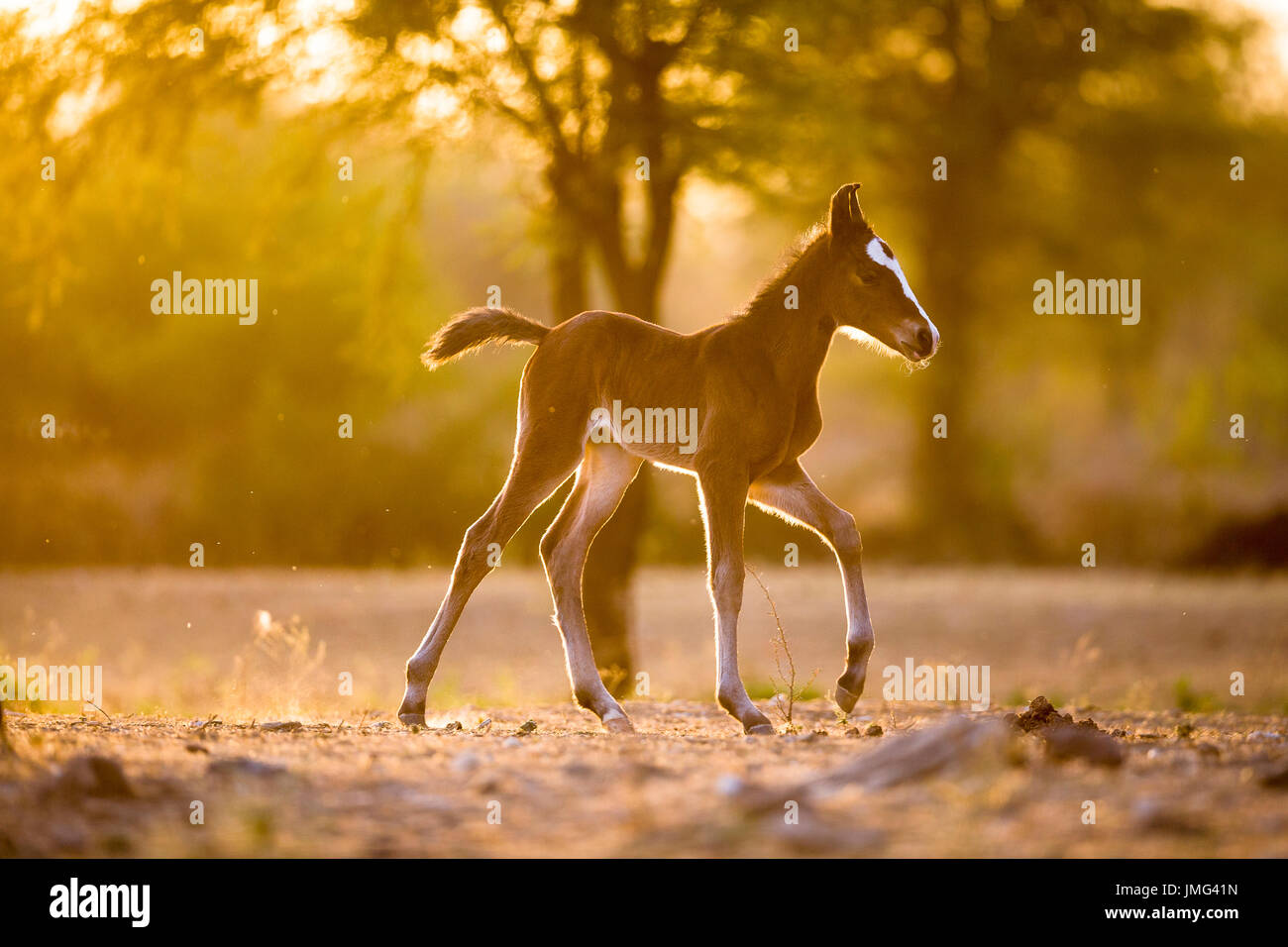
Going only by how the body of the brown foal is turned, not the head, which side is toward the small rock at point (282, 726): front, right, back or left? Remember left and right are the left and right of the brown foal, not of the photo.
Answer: back

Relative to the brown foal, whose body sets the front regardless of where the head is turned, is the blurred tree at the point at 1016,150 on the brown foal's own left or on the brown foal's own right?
on the brown foal's own left

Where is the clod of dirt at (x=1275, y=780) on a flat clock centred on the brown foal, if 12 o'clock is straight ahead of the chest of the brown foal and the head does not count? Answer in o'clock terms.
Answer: The clod of dirt is roughly at 2 o'clock from the brown foal.

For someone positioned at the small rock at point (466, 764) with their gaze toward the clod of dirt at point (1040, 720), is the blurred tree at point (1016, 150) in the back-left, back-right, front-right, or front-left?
front-left

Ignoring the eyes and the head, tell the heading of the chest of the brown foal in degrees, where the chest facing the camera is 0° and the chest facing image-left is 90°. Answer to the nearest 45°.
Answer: approximately 270°

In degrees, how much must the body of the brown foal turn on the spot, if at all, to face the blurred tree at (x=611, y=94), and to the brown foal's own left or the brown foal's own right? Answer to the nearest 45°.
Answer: approximately 90° to the brown foal's own left

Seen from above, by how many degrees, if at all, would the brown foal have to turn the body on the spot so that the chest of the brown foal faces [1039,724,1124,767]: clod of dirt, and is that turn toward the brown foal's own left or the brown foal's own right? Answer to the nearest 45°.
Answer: approximately 45° to the brown foal's own right

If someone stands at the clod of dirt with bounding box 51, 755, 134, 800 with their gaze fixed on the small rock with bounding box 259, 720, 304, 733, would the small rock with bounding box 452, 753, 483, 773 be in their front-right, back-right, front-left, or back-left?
front-right

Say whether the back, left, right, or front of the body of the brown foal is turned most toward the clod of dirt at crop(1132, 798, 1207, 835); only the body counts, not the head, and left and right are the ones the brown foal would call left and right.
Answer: right
